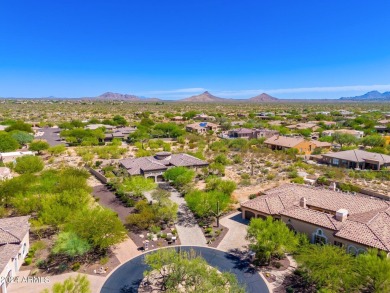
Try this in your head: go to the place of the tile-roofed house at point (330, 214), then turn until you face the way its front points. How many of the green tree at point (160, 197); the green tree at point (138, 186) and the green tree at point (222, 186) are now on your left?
0

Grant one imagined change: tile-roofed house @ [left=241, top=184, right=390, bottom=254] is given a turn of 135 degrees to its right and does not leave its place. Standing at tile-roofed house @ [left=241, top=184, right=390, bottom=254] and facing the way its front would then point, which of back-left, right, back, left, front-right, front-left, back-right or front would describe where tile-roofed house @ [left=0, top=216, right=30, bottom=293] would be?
back-left

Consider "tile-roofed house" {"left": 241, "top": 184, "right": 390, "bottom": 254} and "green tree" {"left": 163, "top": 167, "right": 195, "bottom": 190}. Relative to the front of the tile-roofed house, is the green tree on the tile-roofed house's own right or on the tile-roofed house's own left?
on the tile-roofed house's own right

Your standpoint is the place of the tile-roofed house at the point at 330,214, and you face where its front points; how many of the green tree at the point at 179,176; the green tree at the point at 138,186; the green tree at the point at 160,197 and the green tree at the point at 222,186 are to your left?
0

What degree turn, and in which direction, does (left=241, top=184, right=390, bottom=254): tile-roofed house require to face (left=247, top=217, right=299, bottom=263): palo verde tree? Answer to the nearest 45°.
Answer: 0° — it already faces it

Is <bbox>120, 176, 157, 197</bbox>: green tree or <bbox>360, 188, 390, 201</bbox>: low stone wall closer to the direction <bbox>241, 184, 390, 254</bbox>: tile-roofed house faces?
the green tree

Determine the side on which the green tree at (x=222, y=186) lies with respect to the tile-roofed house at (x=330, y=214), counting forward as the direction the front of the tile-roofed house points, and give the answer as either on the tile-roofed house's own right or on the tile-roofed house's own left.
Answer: on the tile-roofed house's own right

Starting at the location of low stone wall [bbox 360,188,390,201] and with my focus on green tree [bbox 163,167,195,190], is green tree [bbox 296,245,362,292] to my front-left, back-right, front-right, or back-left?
front-left

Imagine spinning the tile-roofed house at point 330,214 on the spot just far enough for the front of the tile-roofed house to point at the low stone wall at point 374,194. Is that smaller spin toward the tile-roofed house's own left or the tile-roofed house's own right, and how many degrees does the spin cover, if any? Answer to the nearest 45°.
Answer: approximately 135° to the tile-roofed house's own right

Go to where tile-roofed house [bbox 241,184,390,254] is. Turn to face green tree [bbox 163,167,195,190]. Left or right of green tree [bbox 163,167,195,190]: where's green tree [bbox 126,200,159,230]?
left

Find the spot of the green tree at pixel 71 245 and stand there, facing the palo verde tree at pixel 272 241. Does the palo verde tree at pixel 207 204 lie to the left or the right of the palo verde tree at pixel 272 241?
left

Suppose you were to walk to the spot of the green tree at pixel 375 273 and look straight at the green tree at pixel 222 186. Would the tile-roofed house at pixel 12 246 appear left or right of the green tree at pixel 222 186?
left

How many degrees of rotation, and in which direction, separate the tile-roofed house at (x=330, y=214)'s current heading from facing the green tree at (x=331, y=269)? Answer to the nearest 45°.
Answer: approximately 45° to its left

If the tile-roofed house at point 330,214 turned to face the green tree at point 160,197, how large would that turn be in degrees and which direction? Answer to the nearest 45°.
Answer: approximately 45° to its right

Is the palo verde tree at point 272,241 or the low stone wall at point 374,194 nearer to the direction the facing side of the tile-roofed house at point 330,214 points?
the palo verde tree

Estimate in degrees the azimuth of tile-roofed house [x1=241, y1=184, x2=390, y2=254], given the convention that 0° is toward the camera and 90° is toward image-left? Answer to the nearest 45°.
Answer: approximately 45°
